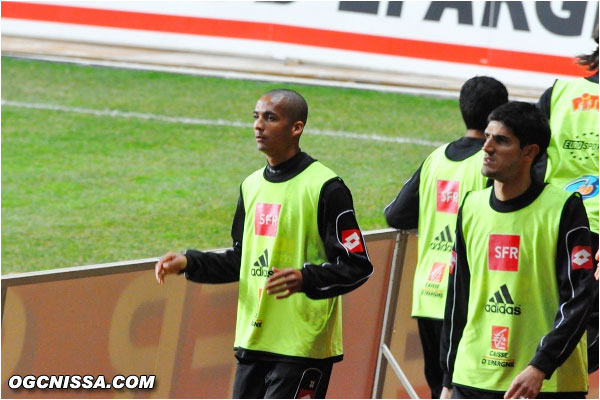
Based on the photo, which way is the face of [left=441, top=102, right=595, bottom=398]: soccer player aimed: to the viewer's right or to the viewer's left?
to the viewer's left

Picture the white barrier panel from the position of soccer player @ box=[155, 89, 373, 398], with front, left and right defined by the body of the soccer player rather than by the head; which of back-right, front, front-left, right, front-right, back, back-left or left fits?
back-right

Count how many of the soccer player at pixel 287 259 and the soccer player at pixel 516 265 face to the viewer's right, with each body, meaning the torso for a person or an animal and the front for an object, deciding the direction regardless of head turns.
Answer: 0

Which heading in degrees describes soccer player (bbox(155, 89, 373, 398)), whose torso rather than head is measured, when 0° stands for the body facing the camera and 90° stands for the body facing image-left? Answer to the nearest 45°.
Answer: approximately 45°

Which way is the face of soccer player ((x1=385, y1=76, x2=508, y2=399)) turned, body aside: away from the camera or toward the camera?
away from the camera

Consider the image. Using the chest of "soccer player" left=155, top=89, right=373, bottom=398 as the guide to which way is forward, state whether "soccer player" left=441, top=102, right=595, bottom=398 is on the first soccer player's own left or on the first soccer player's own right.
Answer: on the first soccer player's own left

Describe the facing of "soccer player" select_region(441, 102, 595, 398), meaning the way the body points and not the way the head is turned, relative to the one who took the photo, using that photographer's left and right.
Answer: facing the viewer and to the left of the viewer

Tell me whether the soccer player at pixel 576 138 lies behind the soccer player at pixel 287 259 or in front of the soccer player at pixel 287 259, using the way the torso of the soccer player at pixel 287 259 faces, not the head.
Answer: behind

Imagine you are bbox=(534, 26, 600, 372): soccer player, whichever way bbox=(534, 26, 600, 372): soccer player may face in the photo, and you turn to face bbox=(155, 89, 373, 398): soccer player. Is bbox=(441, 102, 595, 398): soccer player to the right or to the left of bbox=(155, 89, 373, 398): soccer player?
left

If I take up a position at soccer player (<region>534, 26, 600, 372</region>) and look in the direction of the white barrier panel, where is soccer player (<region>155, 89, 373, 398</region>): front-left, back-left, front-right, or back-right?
back-left
